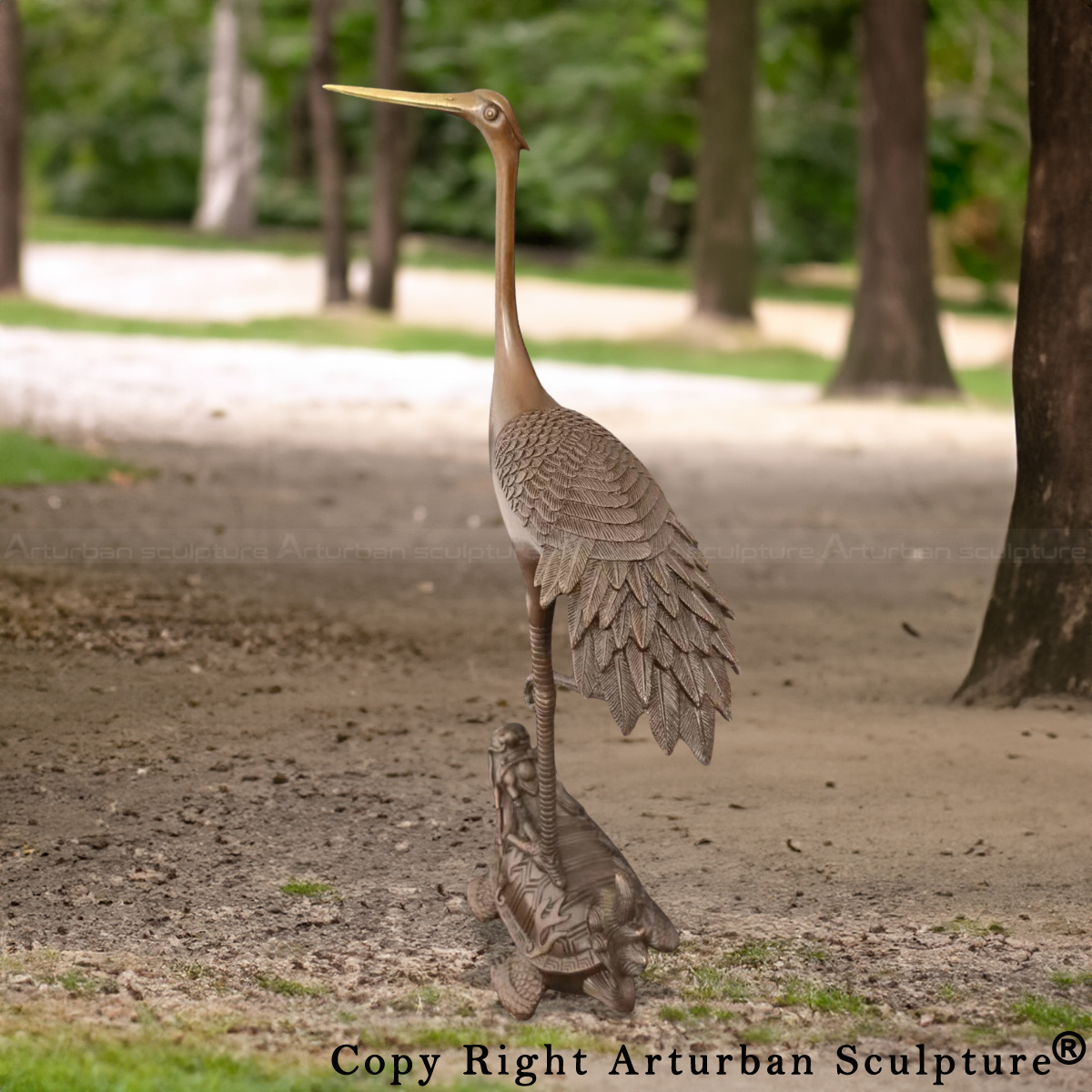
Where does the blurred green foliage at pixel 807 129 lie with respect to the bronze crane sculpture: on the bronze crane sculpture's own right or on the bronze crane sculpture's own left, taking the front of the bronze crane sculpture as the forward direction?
on the bronze crane sculpture's own right

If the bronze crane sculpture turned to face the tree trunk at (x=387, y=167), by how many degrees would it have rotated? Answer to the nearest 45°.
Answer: approximately 90° to its right

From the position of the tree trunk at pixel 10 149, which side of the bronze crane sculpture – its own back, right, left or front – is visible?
right

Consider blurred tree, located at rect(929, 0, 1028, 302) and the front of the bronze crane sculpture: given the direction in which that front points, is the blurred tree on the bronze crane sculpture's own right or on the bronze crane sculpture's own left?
on the bronze crane sculpture's own right

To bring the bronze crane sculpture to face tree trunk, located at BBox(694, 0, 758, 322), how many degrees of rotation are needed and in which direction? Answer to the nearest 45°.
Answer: approximately 90° to its right

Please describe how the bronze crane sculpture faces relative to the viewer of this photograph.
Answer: facing to the left of the viewer

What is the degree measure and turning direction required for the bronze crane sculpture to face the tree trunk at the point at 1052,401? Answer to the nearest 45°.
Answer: approximately 135° to its right

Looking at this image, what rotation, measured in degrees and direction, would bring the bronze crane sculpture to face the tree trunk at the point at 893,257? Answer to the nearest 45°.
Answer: approximately 90° to its right

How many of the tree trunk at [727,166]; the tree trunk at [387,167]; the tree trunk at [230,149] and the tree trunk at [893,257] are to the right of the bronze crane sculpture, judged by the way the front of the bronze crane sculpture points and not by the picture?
4

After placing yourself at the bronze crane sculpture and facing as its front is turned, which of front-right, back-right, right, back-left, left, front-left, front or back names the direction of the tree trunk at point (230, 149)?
right
